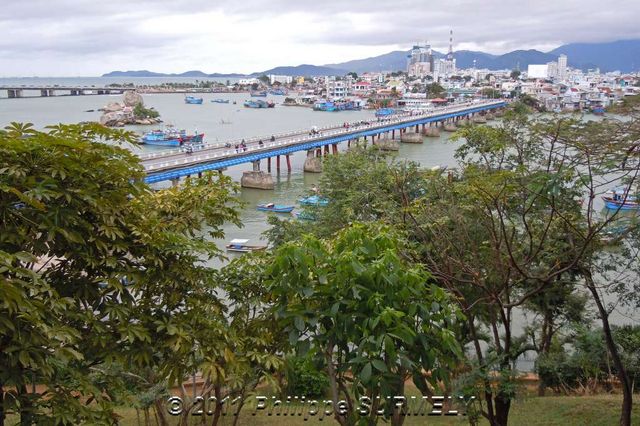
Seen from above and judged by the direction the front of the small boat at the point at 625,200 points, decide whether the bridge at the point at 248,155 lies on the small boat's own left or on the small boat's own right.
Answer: on the small boat's own right

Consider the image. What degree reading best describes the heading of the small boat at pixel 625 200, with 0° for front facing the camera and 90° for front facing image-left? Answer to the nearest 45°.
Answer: approximately 90°

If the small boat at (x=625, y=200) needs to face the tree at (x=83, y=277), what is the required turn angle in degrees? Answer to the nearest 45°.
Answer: approximately 45° to its left

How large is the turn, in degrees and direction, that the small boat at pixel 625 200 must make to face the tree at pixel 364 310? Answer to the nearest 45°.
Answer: approximately 90° to its left

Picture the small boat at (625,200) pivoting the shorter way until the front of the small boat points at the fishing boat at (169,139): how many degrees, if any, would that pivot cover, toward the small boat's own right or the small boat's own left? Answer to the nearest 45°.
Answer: approximately 45° to the small boat's own right
